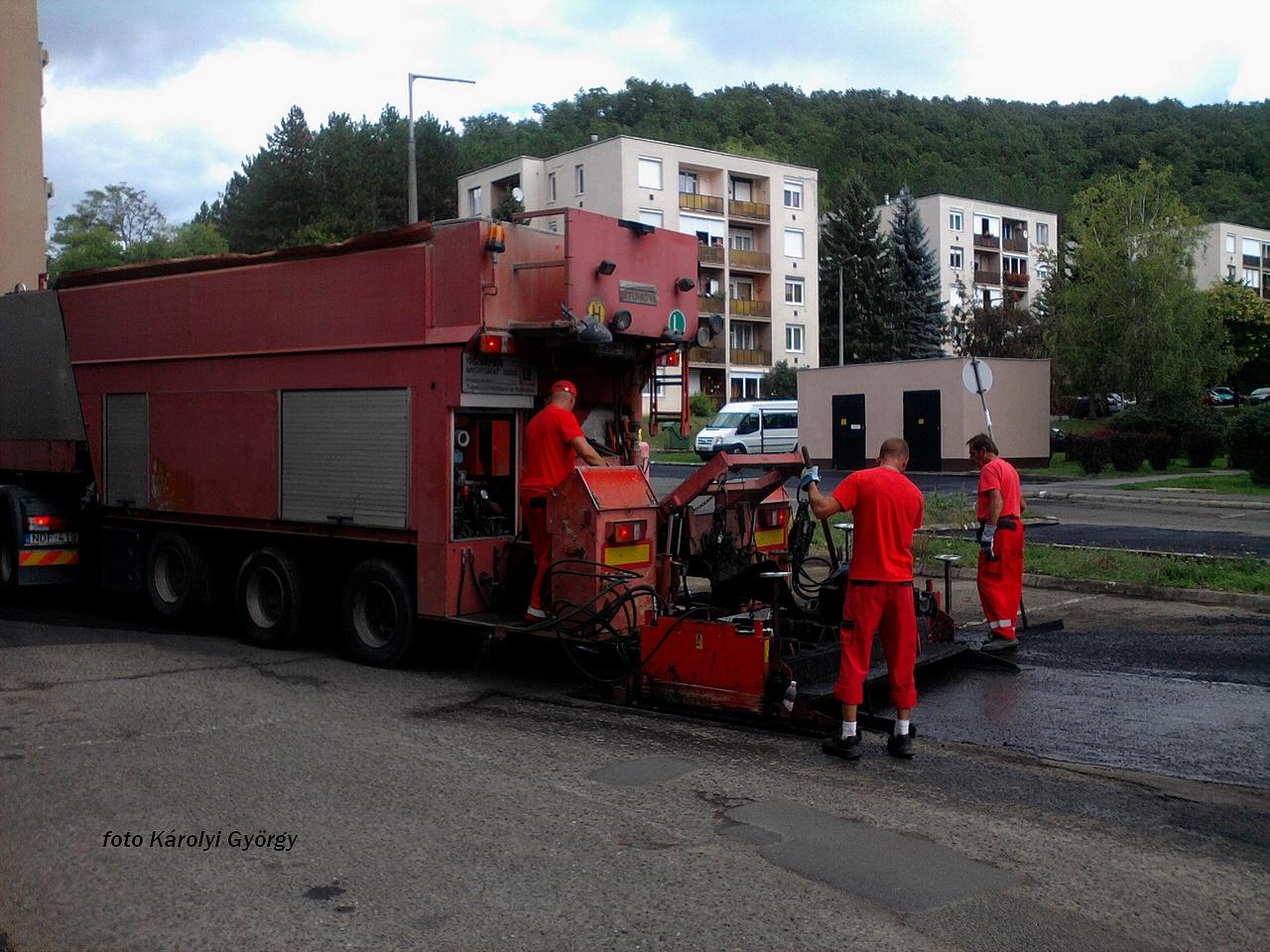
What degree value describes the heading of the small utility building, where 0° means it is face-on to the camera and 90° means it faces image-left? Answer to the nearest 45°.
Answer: approximately 45°

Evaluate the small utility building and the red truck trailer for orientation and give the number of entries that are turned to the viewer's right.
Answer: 0

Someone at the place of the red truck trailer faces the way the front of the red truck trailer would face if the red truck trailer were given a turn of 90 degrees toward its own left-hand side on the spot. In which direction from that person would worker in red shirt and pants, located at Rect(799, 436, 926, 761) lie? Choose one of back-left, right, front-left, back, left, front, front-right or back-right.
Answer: left

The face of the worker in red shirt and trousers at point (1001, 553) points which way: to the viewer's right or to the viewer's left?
to the viewer's left

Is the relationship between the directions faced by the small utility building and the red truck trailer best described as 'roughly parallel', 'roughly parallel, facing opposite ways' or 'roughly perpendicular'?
roughly perpendicular

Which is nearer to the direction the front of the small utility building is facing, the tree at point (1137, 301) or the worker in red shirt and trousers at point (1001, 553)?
the worker in red shirt and trousers

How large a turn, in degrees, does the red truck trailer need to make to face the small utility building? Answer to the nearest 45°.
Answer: approximately 90° to its right

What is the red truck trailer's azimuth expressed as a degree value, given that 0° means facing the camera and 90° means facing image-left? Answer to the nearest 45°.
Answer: approximately 135°

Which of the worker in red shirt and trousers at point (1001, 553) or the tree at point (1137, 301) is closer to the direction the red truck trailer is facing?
the tree
